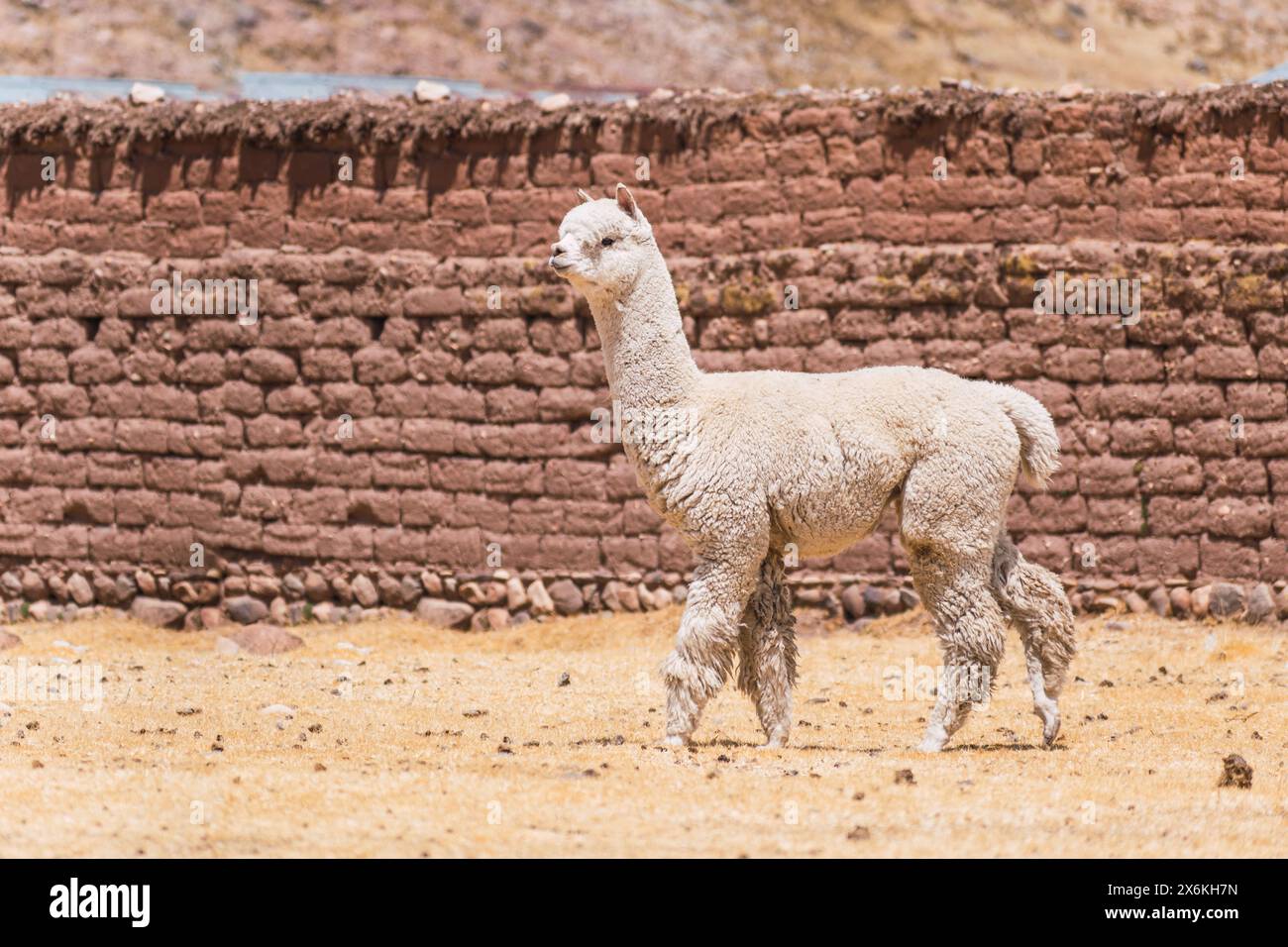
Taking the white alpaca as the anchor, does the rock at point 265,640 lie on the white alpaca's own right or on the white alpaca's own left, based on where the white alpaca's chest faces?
on the white alpaca's own right

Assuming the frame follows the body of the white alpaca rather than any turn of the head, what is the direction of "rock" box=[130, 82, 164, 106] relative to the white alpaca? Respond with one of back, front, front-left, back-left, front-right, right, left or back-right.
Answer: front-right

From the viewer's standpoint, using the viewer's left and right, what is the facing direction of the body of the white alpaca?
facing to the left of the viewer

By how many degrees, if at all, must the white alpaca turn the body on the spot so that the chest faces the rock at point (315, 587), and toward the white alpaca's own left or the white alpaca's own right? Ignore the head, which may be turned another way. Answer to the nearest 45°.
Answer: approximately 45° to the white alpaca's own right

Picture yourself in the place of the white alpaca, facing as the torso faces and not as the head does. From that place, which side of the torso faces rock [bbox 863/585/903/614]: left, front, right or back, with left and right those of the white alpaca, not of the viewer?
right

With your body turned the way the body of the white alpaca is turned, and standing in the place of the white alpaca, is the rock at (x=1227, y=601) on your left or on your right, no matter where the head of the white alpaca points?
on your right

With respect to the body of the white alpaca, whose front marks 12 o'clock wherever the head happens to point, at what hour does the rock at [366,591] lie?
The rock is roughly at 2 o'clock from the white alpaca.
